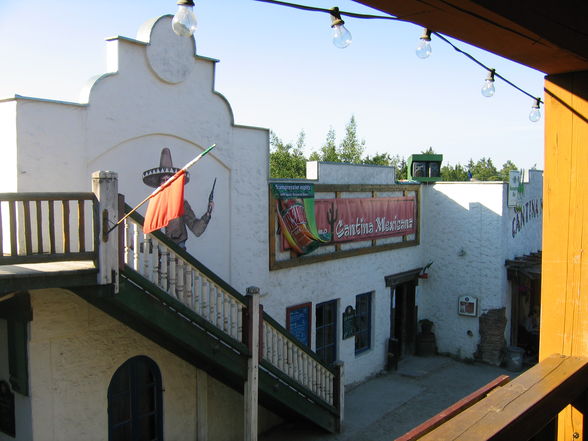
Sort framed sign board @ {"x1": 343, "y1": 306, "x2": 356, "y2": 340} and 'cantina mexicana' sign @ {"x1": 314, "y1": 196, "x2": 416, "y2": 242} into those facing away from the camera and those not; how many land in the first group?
0

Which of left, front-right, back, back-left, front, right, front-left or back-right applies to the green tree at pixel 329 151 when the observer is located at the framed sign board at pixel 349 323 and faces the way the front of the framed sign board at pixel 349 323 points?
back-left

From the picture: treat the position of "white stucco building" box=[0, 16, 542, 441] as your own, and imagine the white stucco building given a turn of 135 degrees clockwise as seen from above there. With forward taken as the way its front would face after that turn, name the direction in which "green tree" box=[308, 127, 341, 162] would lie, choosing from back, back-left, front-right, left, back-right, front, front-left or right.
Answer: right

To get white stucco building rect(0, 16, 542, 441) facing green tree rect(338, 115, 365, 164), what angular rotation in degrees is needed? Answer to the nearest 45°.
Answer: approximately 135° to its left

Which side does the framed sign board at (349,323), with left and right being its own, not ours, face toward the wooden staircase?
right

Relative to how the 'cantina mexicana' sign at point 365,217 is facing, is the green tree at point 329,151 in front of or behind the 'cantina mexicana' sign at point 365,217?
behind

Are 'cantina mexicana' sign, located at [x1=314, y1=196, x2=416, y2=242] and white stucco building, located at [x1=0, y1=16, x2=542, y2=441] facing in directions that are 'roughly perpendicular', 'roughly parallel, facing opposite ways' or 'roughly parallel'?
roughly parallel

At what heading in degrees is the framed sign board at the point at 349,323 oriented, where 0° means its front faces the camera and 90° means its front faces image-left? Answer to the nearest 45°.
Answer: approximately 315°

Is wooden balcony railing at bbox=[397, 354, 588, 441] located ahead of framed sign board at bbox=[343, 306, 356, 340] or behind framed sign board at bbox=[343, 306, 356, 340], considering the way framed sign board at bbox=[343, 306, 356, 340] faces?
ahead

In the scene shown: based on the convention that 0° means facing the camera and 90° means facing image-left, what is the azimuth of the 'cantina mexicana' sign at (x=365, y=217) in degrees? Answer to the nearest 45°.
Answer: approximately 315°

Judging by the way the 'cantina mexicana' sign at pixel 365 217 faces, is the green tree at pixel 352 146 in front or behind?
behind

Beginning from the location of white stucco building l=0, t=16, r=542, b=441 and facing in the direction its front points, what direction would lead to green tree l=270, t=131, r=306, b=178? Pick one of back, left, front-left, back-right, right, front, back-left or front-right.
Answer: back-left

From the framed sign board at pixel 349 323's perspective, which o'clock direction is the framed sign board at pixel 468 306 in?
the framed sign board at pixel 468 306 is roughly at 9 o'clock from the framed sign board at pixel 349 323.

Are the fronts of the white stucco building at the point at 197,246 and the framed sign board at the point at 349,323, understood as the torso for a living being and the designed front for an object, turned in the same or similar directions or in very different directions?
same or similar directions
